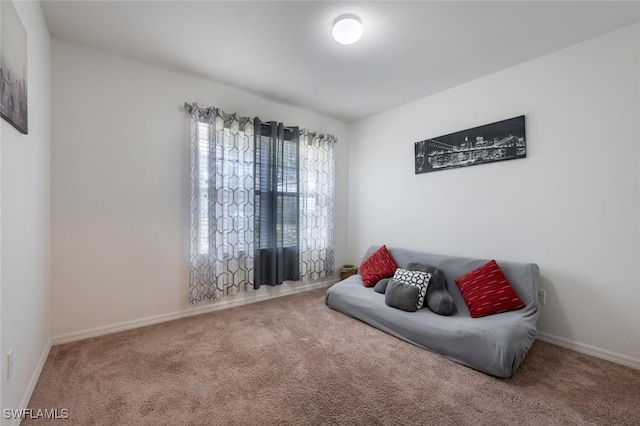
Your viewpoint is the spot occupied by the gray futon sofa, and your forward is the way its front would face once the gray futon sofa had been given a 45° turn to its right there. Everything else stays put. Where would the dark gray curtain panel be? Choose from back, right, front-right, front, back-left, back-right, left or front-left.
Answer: front

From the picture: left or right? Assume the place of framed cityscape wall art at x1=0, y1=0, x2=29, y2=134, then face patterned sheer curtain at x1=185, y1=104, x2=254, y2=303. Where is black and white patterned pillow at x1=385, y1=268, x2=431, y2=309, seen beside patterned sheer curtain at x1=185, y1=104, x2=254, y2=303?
right

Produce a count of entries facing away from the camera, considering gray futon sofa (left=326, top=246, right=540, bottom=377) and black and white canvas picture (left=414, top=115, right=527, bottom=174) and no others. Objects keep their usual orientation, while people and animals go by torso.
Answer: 0

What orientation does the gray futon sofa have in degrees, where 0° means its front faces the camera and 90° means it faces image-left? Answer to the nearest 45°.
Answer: approximately 45°

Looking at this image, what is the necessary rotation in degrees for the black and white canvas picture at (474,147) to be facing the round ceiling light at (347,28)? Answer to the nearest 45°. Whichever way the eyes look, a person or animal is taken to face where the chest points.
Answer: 0° — it already faces it
